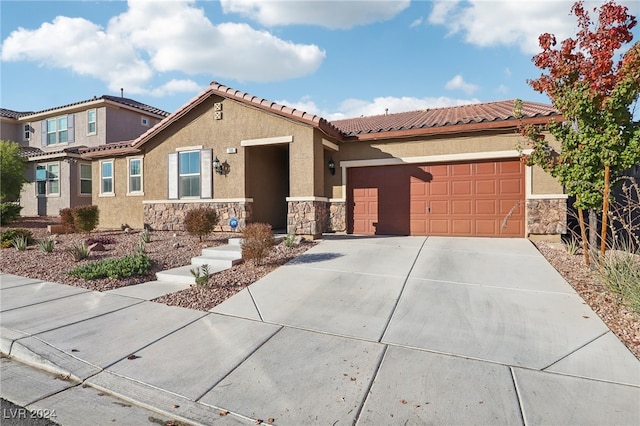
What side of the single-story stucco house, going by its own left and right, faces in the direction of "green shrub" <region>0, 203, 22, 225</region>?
right

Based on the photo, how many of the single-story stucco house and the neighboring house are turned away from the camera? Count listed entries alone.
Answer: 0

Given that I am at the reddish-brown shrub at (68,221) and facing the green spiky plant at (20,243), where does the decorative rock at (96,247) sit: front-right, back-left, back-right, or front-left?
front-left

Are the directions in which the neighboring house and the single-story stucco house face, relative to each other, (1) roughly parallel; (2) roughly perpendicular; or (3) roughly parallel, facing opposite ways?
roughly parallel

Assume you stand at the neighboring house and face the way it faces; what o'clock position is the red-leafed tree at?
The red-leafed tree is roughly at 10 o'clock from the neighboring house.

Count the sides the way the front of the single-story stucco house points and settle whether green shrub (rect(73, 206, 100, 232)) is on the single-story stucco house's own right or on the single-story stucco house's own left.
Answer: on the single-story stucco house's own right

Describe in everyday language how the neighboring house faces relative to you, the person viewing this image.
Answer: facing the viewer and to the left of the viewer

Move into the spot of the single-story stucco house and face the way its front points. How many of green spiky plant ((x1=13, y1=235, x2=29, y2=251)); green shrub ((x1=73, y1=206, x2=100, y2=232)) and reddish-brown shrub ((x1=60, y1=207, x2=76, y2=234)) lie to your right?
3

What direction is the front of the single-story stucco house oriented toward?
toward the camera

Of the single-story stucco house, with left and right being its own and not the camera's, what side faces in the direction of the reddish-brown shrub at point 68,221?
right

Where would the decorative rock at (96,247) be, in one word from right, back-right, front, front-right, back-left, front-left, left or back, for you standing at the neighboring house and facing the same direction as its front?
front-left
